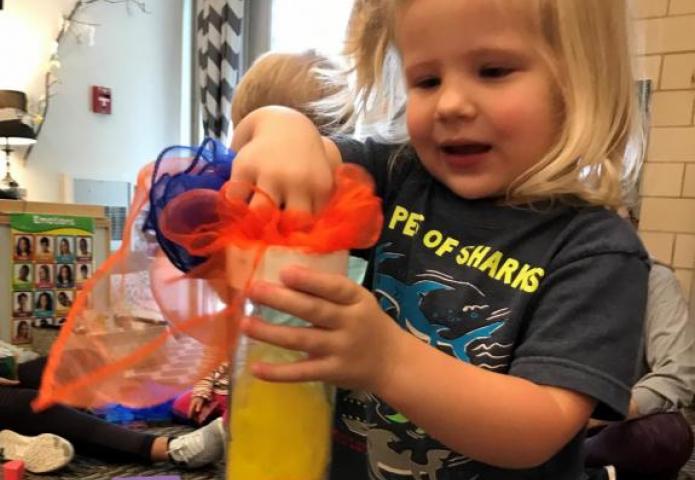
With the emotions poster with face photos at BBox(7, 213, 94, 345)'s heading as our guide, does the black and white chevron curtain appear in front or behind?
behind

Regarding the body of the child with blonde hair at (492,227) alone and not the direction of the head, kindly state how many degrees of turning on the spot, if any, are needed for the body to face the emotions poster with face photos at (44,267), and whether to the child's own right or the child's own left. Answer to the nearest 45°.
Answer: approximately 90° to the child's own right

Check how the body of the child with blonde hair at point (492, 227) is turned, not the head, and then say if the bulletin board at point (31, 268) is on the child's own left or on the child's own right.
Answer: on the child's own right

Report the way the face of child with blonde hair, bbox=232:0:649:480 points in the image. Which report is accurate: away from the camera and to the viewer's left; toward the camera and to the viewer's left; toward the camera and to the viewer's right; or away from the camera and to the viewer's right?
toward the camera and to the viewer's left

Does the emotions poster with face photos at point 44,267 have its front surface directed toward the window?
no

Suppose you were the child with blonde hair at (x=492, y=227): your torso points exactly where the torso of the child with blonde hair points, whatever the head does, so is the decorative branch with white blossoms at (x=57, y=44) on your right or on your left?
on your right

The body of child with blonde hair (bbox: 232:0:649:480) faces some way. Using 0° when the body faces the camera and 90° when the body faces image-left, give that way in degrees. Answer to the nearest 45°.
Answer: approximately 45°

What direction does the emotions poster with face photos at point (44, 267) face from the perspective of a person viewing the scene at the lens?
facing the viewer
